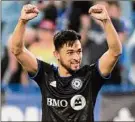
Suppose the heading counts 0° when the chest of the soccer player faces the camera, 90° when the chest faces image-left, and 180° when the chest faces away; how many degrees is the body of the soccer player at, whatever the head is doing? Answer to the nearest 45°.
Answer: approximately 0°

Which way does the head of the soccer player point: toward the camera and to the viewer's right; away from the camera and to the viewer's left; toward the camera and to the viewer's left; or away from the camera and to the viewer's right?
toward the camera and to the viewer's right
